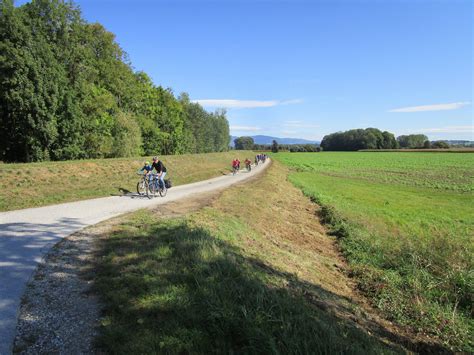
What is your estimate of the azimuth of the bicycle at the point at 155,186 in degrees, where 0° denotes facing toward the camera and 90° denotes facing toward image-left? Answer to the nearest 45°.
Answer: approximately 45°

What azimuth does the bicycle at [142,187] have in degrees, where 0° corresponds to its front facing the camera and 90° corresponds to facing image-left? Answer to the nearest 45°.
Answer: approximately 45°

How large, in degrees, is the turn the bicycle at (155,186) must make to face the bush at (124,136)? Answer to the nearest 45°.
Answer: approximately 135° to its right

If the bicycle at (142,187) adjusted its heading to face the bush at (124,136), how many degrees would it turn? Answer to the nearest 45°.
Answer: approximately 135° to its right
